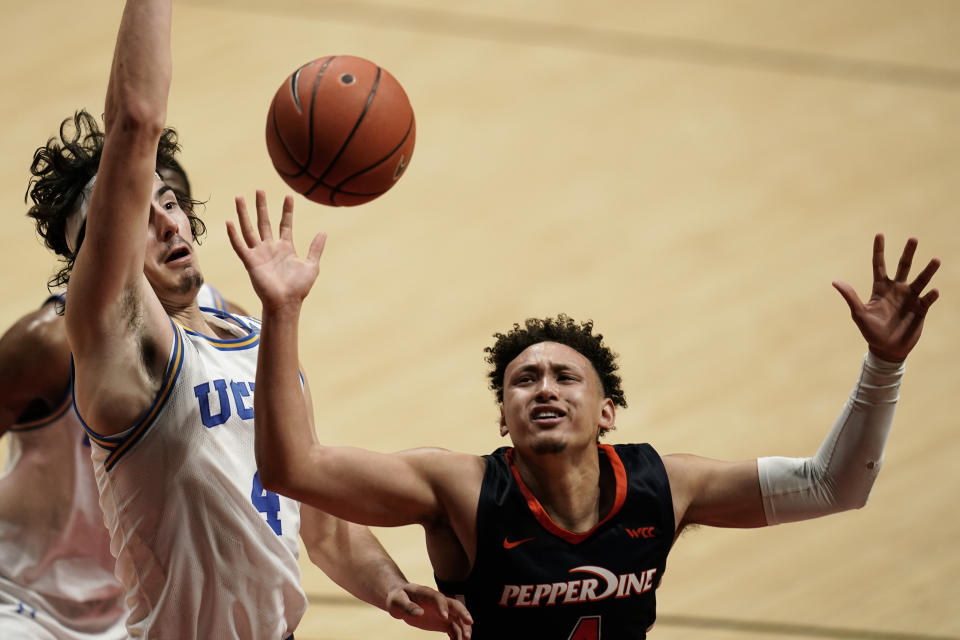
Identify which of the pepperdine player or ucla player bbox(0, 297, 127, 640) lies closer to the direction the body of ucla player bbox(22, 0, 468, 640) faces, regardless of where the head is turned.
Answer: the pepperdine player

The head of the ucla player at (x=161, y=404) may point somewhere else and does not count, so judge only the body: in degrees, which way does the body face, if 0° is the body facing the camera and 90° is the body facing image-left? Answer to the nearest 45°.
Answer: approximately 315°

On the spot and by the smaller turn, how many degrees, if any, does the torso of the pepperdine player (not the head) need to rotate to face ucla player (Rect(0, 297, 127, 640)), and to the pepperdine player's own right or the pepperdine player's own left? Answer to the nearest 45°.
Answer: approximately 90° to the pepperdine player's own right

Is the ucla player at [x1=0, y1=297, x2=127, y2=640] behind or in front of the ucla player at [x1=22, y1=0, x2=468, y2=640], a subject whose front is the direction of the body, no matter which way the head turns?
behind

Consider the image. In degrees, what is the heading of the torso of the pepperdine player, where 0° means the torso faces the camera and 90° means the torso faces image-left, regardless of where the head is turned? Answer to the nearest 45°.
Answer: approximately 0°
